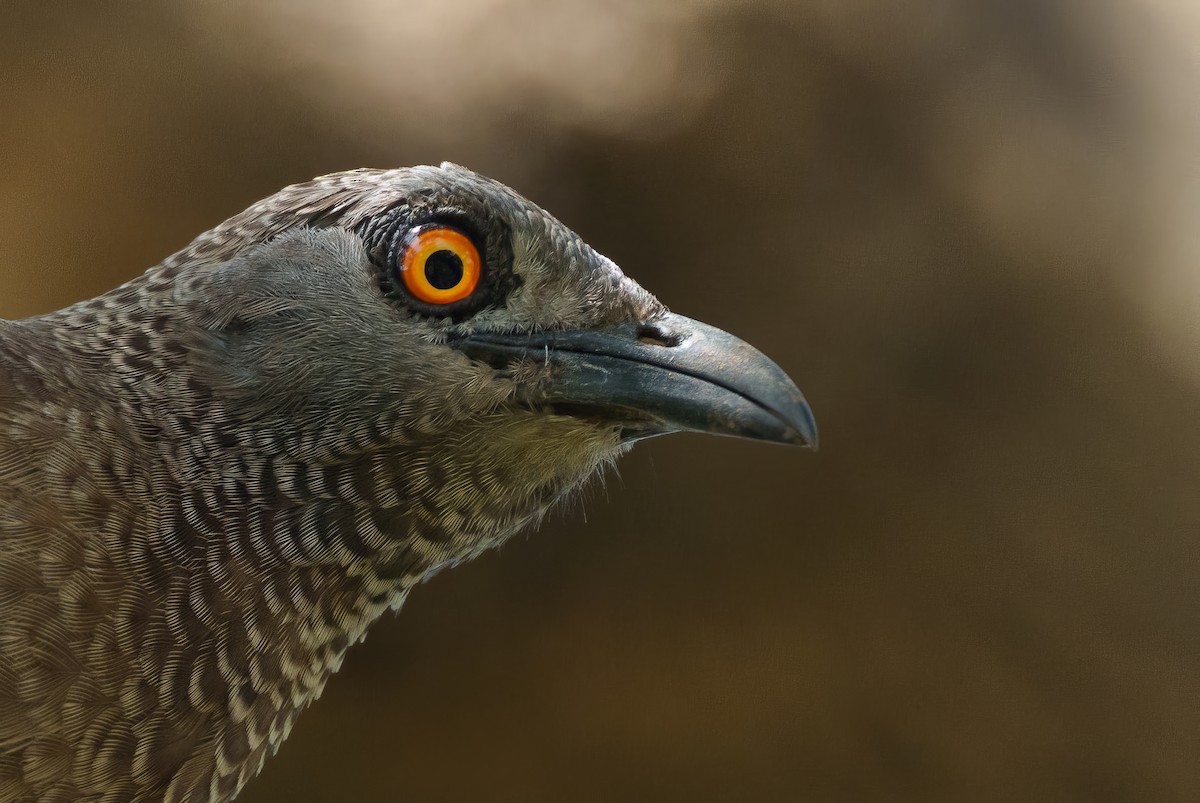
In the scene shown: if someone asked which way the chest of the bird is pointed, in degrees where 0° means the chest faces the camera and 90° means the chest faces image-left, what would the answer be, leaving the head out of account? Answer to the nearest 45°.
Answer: approximately 270°
